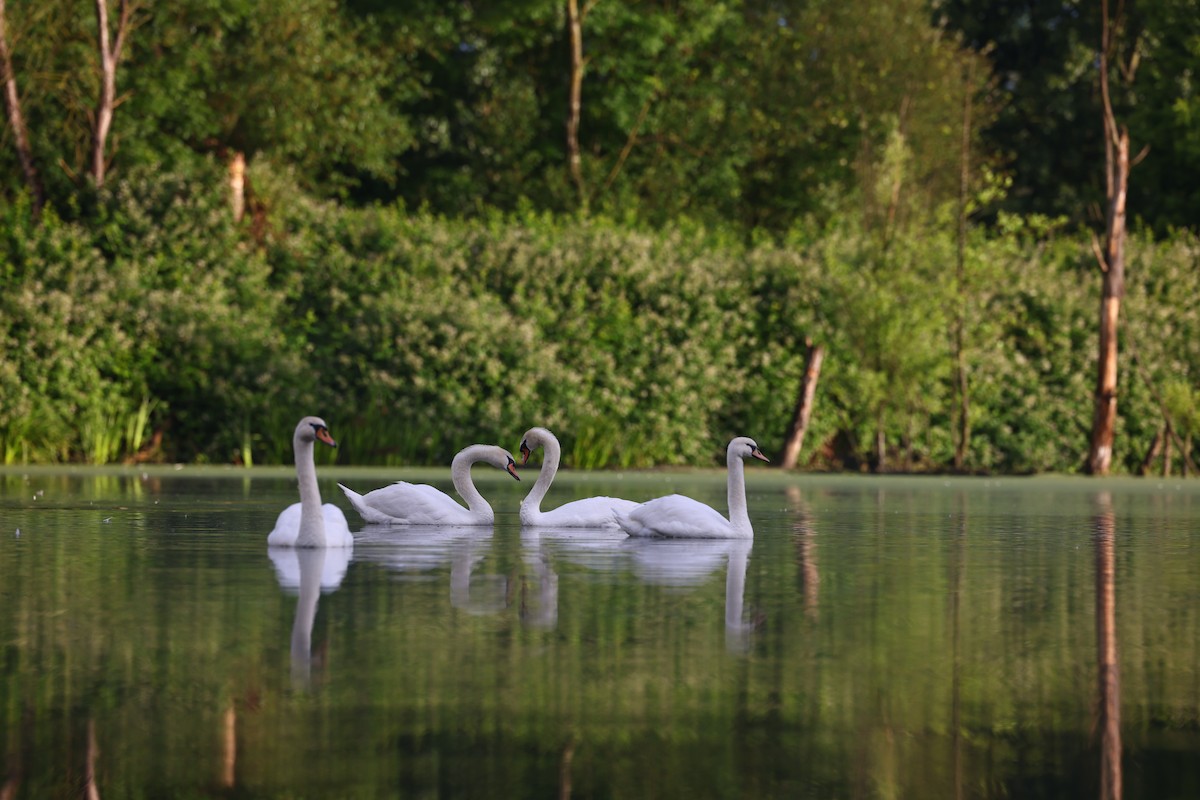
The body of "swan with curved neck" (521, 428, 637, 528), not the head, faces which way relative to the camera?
to the viewer's left

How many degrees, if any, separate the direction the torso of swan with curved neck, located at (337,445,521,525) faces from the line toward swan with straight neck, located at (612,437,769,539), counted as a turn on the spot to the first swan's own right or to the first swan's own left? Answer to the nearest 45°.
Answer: approximately 45° to the first swan's own right

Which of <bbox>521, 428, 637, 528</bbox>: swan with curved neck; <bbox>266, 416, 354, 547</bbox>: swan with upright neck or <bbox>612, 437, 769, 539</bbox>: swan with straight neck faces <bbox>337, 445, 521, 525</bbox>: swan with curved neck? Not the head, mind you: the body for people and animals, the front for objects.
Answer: <bbox>521, 428, 637, 528</bbox>: swan with curved neck

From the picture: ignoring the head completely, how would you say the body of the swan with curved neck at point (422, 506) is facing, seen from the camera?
to the viewer's right

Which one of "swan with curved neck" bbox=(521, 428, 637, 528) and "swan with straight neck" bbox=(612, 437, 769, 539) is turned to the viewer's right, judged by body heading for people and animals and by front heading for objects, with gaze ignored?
"swan with straight neck" bbox=(612, 437, 769, 539)

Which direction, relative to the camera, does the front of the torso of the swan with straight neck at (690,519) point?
to the viewer's right

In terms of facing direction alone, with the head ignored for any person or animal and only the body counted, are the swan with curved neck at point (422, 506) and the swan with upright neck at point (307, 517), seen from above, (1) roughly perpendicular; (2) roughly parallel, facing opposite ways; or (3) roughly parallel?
roughly perpendicular

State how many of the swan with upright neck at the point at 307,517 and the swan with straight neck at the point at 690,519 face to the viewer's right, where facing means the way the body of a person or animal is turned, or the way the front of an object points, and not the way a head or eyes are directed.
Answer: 1

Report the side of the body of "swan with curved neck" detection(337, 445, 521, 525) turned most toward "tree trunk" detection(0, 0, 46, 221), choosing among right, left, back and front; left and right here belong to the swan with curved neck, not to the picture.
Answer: left

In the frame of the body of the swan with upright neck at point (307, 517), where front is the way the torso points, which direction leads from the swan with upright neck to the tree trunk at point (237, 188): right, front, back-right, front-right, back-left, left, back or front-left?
back

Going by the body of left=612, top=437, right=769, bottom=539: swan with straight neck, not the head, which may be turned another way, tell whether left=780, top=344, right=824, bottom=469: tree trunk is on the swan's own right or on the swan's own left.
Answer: on the swan's own left

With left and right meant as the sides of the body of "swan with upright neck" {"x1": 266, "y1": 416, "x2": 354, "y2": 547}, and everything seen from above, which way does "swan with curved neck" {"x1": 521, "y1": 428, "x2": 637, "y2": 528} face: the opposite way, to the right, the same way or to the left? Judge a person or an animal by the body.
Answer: to the right

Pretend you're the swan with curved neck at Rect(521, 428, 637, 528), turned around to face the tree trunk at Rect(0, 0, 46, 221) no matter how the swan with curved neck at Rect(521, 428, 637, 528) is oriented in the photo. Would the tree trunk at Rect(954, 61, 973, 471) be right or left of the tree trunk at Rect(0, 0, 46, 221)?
right

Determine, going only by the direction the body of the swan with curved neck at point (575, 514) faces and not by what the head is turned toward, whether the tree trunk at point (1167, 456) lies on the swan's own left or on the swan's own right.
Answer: on the swan's own right
